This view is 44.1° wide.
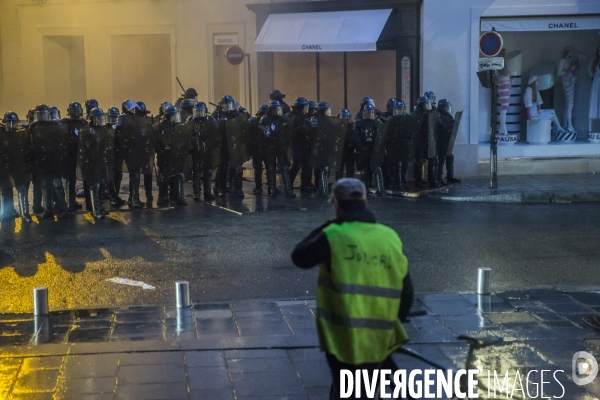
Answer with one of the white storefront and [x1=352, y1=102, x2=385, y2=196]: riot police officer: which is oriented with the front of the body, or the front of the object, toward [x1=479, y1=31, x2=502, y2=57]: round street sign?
the white storefront

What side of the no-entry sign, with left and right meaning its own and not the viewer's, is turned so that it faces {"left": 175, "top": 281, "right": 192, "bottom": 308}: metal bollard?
front

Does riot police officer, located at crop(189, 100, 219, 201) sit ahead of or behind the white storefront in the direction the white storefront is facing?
ahead

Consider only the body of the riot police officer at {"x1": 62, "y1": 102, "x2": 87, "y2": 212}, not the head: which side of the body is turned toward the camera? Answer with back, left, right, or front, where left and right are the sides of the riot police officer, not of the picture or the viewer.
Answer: front

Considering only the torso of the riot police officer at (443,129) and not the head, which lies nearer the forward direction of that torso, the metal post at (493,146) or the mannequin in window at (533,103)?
the metal post

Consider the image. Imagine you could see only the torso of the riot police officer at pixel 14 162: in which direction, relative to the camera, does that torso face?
toward the camera

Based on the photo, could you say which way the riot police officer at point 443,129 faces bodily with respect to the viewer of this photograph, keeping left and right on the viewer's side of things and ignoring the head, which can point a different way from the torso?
facing the viewer and to the right of the viewer

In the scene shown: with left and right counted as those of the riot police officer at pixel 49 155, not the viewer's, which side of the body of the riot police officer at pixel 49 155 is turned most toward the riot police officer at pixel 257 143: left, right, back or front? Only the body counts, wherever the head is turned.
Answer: left

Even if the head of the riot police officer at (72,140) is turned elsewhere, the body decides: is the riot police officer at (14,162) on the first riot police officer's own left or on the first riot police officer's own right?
on the first riot police officer's own right

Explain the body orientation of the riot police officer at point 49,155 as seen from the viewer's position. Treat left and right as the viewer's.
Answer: facing the viewer
